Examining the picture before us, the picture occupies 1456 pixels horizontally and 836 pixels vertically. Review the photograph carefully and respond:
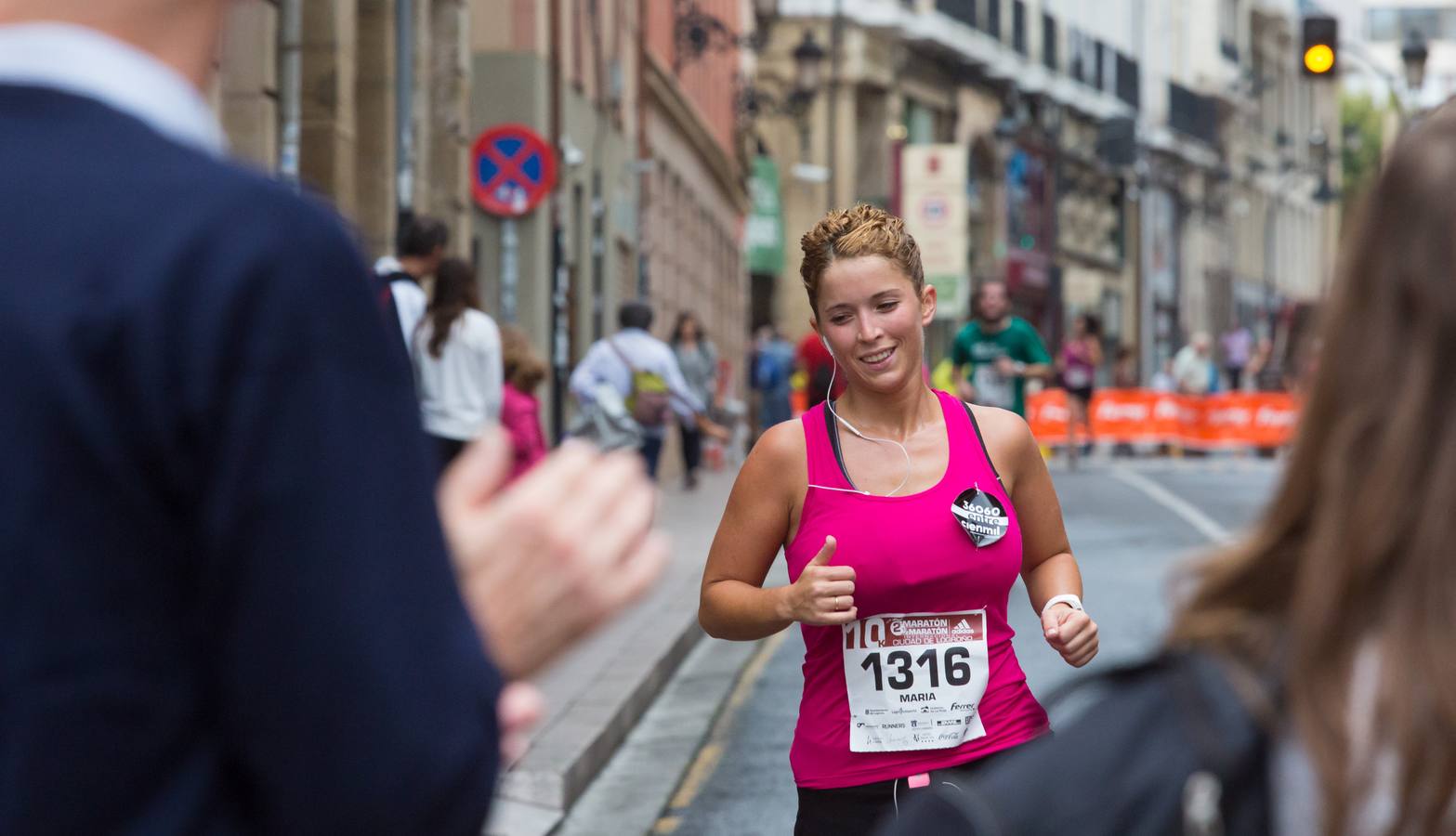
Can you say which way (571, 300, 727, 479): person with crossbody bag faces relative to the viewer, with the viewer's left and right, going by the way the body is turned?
facing away from the viewer

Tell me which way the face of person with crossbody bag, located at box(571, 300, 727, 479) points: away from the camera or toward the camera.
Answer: away from the camera

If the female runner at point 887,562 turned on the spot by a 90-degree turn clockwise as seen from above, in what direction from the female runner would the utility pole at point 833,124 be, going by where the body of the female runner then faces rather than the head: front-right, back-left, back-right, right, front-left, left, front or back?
right

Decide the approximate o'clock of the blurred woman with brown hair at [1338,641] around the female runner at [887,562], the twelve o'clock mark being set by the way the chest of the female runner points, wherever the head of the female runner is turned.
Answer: The blurred woman with brown hair is roughly at 12 o'clock from the female runner.

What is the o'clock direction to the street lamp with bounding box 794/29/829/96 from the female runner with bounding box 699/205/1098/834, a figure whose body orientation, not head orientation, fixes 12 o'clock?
The street lamp is roughly at 6 o'clock from the female runner.

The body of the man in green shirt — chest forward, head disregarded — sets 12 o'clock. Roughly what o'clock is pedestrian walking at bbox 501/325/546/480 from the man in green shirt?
The pedestrian walking is roughly at 1 o'clock from the man in green shirt.

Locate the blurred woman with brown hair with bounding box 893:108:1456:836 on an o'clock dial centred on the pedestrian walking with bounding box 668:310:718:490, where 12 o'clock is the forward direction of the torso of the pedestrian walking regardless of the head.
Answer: The blurred woman with brown hair is roughly at 12 o'clock from the pedestrian walking.

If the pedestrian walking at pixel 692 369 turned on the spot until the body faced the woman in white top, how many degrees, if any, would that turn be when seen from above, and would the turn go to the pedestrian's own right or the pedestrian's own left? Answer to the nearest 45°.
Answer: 0° — they already face them

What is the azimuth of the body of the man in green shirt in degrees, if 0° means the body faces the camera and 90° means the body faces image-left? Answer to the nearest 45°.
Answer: approximately 0°
